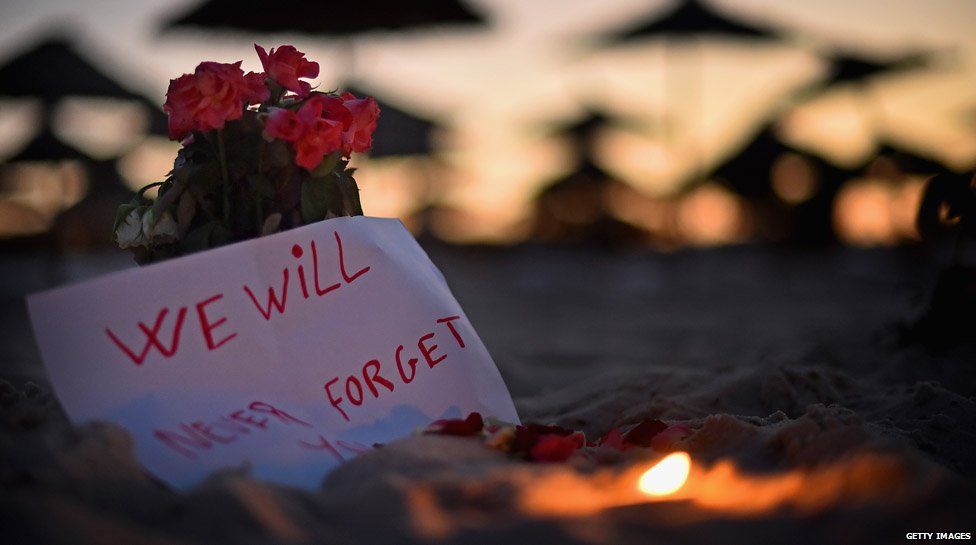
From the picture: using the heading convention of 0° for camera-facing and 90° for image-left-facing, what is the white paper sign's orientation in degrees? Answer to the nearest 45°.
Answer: approximately 0°

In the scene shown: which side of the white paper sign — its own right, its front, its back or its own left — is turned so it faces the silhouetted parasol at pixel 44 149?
back

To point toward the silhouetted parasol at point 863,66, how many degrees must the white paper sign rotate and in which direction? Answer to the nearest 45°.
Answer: approximately 135° to its left
